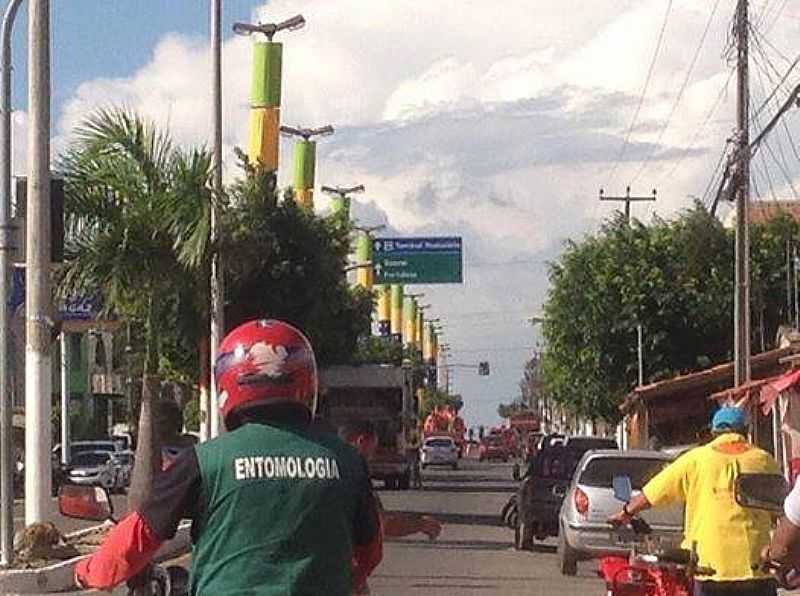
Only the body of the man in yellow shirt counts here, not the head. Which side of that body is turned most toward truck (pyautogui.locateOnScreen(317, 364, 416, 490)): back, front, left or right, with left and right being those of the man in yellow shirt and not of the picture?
front

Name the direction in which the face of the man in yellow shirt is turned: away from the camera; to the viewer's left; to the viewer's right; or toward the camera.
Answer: away from the camera

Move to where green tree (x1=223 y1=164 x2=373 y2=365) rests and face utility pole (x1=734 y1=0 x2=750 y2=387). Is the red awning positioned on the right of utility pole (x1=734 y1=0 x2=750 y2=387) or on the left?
right

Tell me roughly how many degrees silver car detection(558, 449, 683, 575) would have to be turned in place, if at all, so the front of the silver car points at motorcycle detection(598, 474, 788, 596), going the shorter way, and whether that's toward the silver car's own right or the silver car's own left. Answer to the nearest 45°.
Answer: approximately 180°

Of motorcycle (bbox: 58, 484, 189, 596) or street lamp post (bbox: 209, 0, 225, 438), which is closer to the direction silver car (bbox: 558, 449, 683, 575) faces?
the street lamp post

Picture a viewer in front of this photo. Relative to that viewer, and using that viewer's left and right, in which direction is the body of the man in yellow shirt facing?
facing away from the viewer

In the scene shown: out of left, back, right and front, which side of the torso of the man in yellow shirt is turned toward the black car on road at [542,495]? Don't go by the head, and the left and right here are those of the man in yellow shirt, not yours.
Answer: front

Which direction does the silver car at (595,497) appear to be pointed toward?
away from the camera
